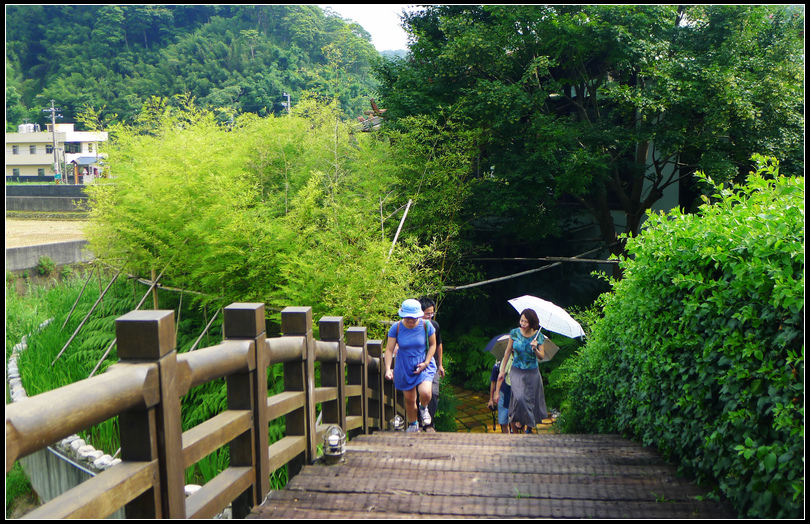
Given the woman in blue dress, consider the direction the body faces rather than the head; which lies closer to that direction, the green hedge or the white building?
the green hedge

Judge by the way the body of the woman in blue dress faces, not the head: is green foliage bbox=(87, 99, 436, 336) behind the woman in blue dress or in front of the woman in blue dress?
behind

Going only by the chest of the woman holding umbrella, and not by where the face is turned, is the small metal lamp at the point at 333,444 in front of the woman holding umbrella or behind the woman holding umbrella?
in front

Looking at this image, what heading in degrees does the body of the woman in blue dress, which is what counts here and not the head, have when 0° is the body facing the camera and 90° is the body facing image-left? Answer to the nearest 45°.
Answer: approximately 0°

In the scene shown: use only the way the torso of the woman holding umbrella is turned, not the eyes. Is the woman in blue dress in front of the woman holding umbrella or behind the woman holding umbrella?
in front

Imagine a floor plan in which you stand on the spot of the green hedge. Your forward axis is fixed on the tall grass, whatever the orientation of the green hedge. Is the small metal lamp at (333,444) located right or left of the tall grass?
left

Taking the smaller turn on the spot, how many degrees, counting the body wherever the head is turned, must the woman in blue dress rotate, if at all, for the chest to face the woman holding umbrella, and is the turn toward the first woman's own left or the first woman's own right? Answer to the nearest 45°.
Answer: approximately 90° to the first woman's own left

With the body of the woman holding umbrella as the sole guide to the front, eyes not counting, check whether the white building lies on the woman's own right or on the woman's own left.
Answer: on the woman's own right
